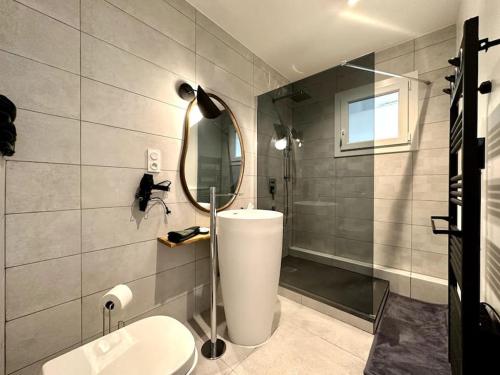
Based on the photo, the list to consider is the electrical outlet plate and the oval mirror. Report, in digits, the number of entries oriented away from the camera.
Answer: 0

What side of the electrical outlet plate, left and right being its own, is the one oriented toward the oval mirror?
left

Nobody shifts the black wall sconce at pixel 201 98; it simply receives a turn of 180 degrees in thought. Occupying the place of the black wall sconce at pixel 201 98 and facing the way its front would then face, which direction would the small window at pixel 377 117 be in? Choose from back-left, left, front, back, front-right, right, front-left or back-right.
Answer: back-right

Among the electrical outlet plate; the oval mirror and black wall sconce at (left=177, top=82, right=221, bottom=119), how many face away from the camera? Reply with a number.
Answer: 0

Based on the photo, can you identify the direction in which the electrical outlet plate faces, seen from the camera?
facing the viewer and to the right of the viewer

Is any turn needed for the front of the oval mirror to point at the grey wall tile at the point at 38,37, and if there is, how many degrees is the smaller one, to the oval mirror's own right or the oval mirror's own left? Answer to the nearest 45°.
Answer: approximately 90° to the oval mirror's own right

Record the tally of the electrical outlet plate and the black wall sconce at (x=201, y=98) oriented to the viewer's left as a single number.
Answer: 0

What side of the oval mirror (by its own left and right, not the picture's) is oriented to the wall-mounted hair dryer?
right

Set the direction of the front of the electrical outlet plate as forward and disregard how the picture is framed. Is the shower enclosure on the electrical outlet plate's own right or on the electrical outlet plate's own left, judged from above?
on the electrical outlet plate's own left
